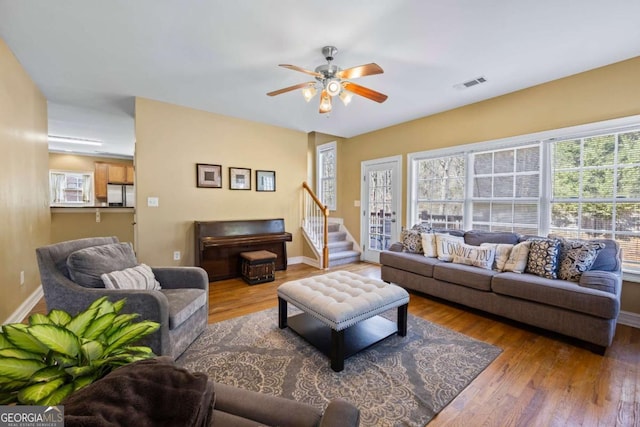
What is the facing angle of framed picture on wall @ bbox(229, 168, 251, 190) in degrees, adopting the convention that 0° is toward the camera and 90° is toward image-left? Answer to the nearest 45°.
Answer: approximately 0°

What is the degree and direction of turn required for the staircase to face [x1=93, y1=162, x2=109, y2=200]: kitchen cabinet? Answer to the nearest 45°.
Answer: approximately 135° to its right

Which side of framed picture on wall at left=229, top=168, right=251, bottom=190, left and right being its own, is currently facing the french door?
left

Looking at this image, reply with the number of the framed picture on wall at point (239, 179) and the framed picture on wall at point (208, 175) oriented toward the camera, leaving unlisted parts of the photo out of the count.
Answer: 2

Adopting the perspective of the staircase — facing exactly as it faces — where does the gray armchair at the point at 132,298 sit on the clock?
The gray armchair is roughly at 2 o'clock from the staircase.

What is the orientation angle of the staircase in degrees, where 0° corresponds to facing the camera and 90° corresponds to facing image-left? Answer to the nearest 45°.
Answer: approximately 315°

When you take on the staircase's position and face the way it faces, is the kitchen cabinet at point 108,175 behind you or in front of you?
behind

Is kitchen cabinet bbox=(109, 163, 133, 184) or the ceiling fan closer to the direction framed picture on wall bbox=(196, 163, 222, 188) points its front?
the ceiling fan

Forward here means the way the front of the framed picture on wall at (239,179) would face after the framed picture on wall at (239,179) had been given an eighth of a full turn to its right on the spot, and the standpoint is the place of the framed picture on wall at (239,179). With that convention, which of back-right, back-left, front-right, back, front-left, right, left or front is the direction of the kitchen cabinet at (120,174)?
right

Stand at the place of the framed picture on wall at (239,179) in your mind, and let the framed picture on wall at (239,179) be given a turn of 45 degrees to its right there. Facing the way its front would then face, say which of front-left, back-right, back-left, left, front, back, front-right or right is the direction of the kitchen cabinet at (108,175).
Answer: right

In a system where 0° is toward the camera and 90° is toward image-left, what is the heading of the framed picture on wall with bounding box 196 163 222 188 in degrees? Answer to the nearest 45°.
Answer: approximately 0°
